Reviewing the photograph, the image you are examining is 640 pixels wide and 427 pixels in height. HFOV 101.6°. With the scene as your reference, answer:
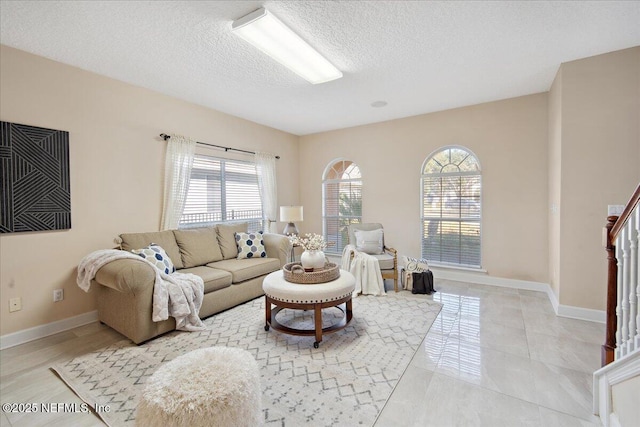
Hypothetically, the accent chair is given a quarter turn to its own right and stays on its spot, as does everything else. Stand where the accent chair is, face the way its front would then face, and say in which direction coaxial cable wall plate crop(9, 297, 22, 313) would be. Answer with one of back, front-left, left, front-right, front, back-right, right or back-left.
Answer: front

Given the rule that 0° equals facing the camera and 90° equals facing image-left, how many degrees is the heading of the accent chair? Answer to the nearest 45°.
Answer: approximately 315°

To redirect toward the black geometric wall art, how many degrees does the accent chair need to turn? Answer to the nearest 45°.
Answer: approximately 90° to its right

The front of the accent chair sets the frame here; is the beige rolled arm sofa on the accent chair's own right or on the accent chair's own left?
on the accent chair's own right

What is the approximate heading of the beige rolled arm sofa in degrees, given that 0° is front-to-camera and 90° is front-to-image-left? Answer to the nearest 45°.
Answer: approximately 315°

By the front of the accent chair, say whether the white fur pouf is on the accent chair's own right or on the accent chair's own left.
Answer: on the accent chair's own right

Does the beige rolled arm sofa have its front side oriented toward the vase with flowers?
yes

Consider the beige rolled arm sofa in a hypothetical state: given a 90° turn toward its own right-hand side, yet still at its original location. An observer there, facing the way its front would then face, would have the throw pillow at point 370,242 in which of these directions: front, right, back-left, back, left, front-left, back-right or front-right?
back-left

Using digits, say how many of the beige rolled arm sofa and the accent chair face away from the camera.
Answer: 0

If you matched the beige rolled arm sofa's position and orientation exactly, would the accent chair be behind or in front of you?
in front

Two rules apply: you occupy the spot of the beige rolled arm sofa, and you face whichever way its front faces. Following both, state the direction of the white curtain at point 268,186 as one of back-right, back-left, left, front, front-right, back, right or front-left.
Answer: left
